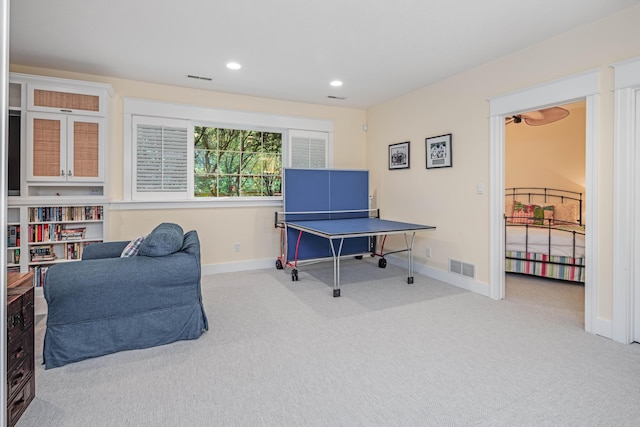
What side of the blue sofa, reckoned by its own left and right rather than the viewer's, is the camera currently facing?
left

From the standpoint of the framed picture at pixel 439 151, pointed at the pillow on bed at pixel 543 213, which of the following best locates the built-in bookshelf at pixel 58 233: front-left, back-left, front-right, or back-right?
back-left

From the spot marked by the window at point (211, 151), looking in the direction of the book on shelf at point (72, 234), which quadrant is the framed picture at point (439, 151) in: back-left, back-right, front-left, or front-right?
back-left

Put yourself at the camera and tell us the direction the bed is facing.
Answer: facing the viewer

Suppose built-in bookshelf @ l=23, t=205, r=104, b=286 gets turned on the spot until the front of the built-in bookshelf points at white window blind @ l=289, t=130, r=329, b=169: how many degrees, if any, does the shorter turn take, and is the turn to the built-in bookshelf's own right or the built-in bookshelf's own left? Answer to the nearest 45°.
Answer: approximately 90° to the built-in bookshelf's own left

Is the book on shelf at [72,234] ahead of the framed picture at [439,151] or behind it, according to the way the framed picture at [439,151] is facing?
ahead

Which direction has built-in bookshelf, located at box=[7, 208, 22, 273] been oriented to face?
toward the camera

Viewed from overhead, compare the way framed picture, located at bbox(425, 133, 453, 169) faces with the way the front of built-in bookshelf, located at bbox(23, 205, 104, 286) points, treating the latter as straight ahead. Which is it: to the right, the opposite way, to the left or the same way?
to the right

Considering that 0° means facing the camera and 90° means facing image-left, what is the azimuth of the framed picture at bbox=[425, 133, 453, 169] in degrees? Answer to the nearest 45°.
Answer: approximately 45°
